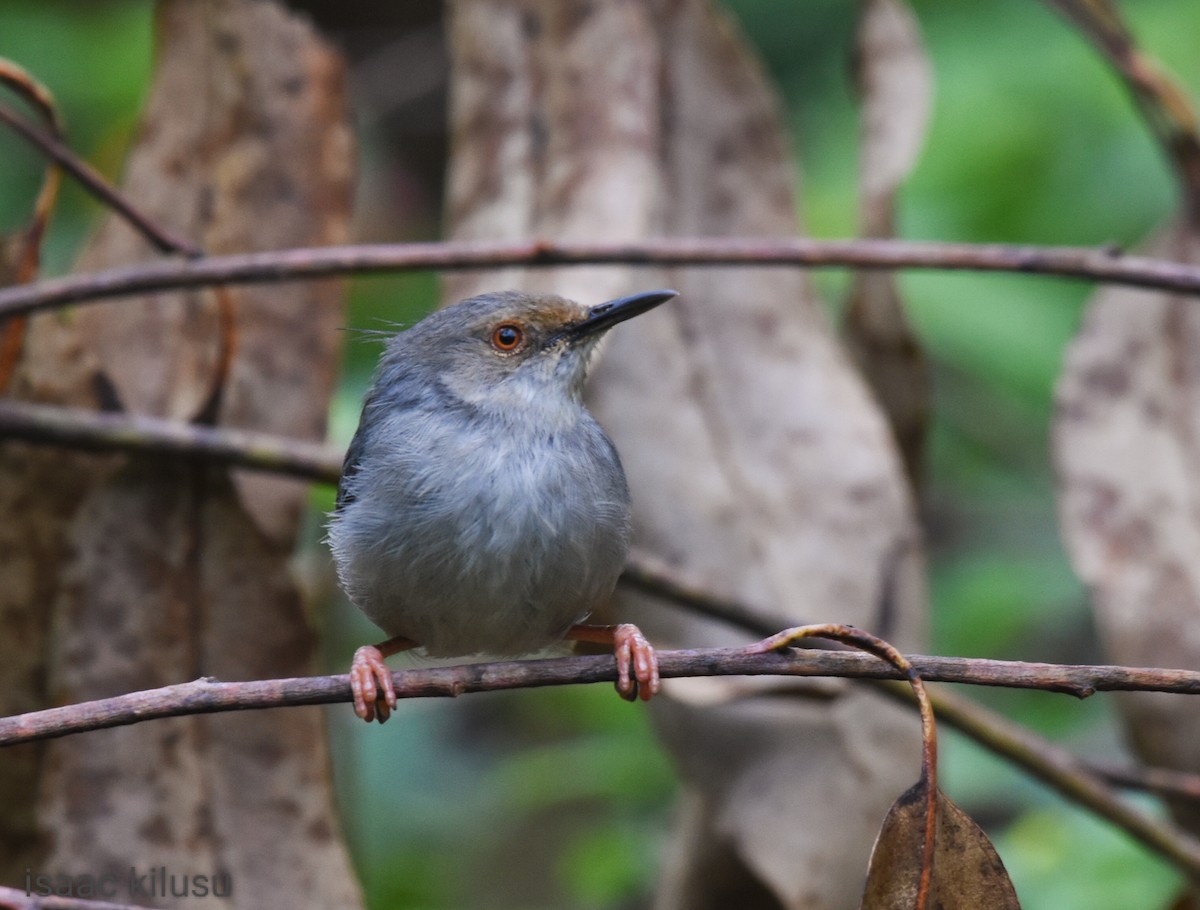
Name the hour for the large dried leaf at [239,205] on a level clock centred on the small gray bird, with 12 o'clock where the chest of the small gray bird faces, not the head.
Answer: The large dried leaf is roughly at 5 o'clock from the small gray bird.

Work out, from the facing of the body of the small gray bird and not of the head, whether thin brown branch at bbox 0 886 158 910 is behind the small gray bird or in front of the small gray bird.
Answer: in front

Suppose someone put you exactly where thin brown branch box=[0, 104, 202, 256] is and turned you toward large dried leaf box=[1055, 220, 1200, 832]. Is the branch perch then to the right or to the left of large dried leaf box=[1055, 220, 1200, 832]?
right

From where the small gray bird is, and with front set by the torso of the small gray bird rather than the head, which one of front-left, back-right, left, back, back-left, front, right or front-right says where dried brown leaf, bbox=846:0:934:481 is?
back-left

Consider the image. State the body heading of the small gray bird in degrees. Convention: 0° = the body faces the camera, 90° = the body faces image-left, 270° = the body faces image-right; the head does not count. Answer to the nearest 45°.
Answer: approximately 0°

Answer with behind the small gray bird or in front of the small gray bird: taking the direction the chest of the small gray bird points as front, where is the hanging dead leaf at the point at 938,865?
in front

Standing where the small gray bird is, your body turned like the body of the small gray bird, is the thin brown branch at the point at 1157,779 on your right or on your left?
on your left

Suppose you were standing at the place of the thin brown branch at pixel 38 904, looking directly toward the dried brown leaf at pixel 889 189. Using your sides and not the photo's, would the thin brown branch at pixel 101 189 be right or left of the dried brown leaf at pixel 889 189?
left

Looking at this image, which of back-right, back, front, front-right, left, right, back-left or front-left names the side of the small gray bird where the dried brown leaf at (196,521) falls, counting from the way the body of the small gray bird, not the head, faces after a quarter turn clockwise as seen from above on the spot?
front-right

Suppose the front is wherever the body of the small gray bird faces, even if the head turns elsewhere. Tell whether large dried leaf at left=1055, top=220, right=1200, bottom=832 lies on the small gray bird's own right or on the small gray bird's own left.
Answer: on the small gray bird's own left
